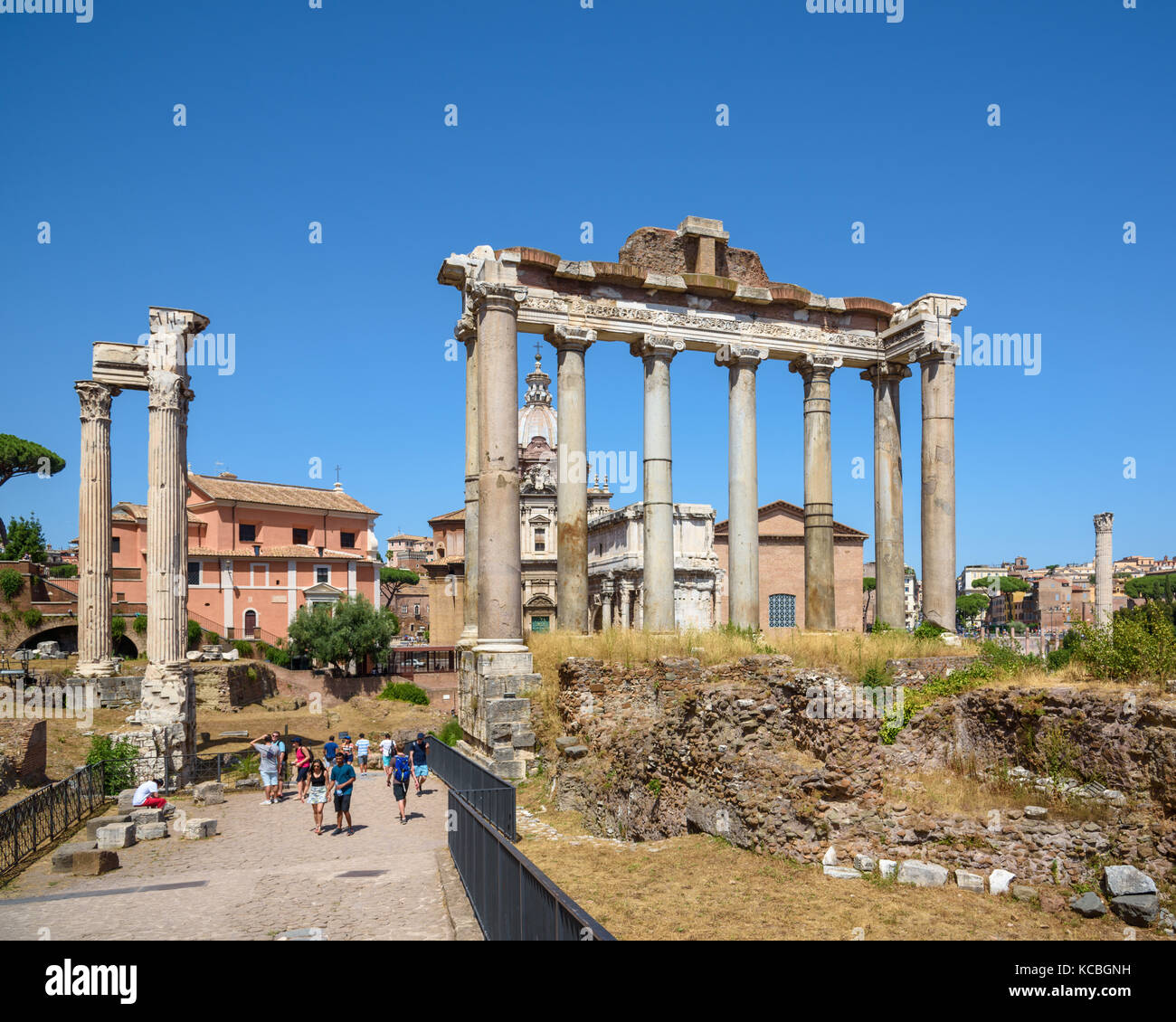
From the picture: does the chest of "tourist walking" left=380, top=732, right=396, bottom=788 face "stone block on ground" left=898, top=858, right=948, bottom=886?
no

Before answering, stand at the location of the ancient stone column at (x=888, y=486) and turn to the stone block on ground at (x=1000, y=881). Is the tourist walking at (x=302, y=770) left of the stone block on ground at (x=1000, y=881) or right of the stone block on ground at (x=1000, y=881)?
right

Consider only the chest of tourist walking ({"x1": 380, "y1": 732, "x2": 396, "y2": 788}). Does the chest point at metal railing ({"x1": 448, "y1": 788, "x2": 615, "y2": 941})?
no

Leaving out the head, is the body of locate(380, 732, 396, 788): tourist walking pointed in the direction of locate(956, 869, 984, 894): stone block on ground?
no

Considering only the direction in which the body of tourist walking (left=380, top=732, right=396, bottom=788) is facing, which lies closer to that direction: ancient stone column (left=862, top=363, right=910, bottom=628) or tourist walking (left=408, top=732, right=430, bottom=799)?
the ancient stone column

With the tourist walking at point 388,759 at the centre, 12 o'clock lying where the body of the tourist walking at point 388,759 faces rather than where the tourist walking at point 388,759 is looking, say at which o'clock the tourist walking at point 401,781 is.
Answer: the tourist walking at point 401,781 is roughly at 6 o'clock from the tourist walking at point 388,759.

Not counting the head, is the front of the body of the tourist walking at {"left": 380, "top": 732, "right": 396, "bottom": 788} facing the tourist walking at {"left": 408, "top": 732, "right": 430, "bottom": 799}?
no

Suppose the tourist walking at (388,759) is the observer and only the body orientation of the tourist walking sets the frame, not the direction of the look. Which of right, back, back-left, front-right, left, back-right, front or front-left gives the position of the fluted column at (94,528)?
front-left

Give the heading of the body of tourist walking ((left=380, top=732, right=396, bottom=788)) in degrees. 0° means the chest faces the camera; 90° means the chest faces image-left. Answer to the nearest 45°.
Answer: approximately 180°
